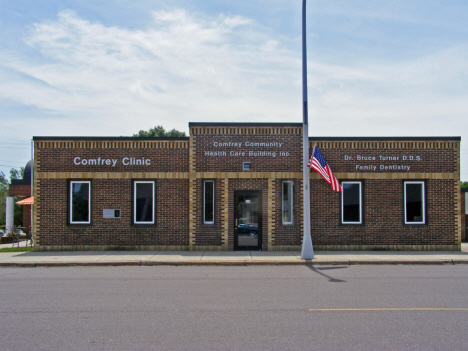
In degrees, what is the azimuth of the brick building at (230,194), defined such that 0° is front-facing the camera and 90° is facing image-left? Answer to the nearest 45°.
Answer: approximately 0°
